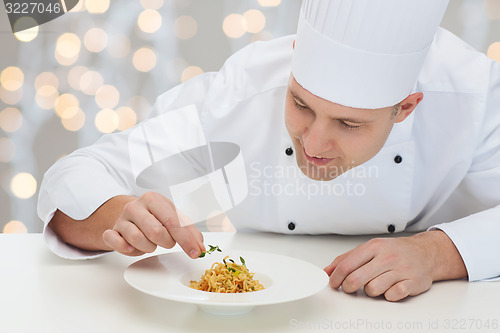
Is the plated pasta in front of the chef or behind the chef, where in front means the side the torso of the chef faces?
in front

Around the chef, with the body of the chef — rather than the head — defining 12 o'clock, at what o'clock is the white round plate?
The white round plate is roughly at 1 o'clock from the chef.

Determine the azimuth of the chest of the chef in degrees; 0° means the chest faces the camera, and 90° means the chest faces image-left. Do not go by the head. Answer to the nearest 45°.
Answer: approximately 0°
